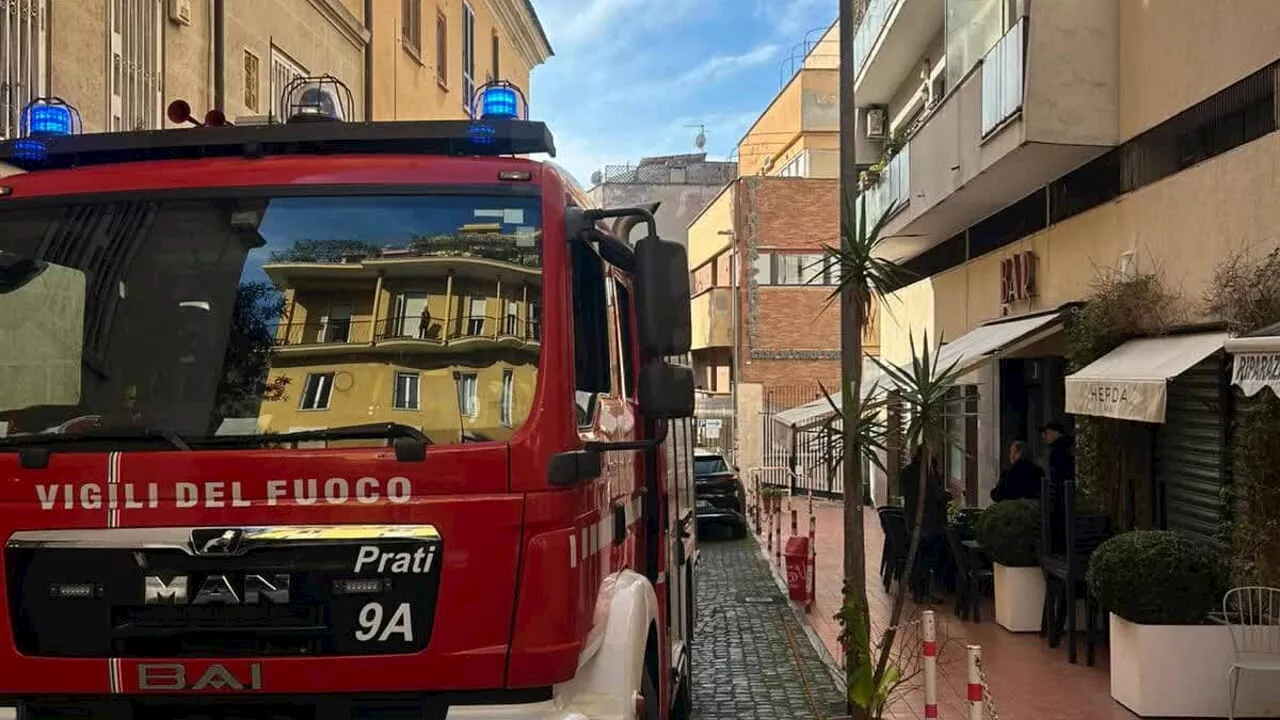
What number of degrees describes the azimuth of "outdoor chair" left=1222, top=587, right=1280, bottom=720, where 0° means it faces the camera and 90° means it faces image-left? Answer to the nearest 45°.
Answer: approximately 0°

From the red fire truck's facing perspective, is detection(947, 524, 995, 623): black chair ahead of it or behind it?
behind

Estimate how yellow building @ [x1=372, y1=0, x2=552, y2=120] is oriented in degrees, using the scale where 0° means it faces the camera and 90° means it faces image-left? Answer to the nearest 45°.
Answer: approximately 315°

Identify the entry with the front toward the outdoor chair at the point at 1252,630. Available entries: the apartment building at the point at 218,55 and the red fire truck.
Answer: the apartment building

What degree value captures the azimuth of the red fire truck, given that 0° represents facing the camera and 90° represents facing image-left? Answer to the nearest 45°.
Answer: approximately 0°

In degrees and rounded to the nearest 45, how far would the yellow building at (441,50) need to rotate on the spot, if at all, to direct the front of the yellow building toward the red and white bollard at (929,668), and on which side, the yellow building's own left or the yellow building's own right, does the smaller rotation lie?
approximately 45° to the yellow building's own right
